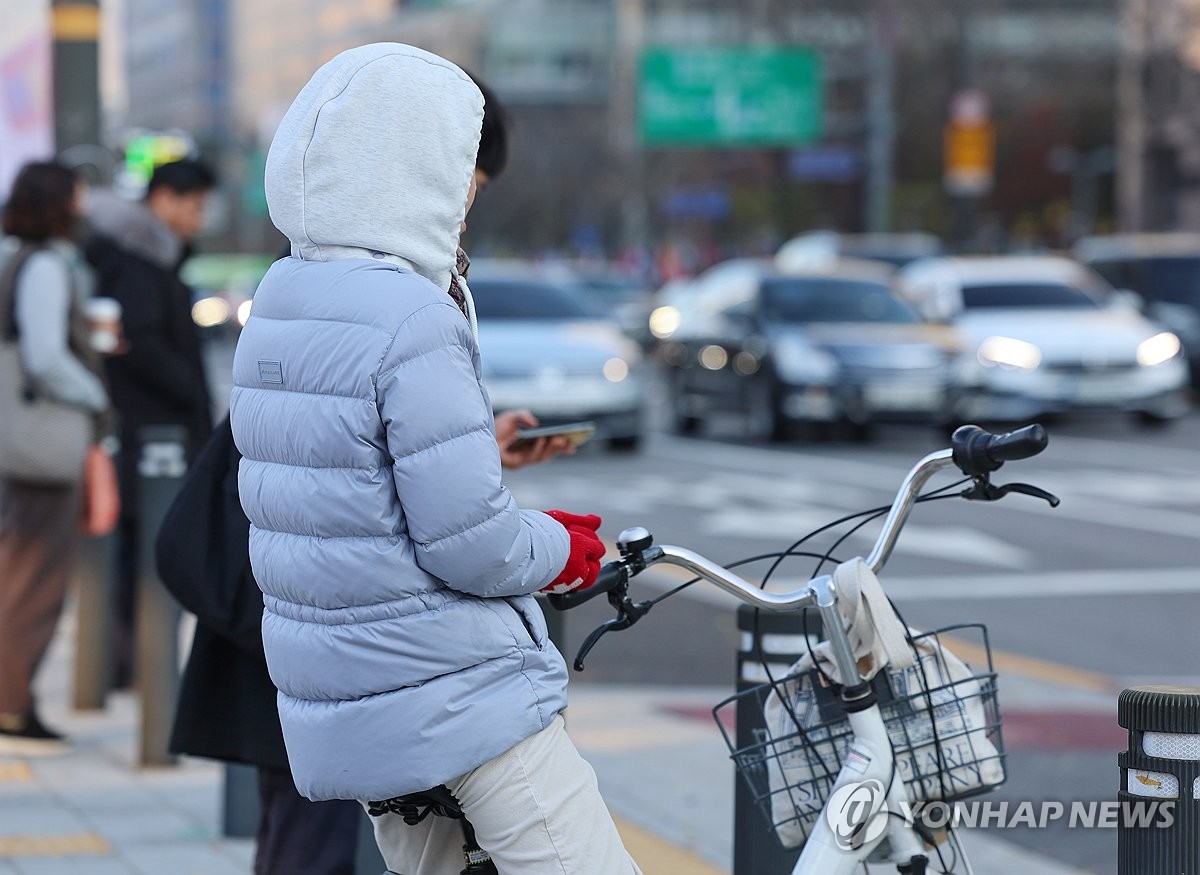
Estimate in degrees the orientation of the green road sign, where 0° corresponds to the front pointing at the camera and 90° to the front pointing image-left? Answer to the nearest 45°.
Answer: approximately 0°

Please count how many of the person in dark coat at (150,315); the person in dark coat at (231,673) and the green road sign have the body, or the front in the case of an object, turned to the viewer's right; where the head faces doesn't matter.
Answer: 2

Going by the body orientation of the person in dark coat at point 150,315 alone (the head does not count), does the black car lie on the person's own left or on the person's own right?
on the person's own left

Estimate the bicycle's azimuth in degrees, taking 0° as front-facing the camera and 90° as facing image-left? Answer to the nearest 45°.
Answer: approximately 225°

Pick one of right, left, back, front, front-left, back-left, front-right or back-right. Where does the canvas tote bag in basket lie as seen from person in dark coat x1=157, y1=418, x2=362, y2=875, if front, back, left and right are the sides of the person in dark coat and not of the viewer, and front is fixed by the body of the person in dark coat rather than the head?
front-right

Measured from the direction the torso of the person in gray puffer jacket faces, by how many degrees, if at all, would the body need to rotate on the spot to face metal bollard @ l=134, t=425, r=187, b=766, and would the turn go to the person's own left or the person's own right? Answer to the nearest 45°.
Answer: approximately 45° to the person's own left

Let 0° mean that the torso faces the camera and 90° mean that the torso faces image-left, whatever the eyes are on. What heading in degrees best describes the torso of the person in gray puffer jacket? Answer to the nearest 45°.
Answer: approximately 225°

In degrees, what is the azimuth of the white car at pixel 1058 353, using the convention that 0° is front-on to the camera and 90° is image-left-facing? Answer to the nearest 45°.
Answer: approximately 315°

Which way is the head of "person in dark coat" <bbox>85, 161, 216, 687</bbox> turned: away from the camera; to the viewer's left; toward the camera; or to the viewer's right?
to the viewer's right

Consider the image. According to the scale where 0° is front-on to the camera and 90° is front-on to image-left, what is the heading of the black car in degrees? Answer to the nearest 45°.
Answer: approximately 315°

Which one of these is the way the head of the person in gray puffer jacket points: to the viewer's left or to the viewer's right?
to the viewer's right

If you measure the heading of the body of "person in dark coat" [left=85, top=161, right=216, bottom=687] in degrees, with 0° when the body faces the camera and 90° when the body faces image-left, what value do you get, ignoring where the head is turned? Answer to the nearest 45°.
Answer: approximately 270°

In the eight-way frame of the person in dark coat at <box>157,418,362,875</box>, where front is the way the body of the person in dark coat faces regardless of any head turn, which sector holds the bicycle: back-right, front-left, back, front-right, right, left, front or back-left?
front-right

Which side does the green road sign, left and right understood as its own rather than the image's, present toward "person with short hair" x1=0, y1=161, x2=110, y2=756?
front
